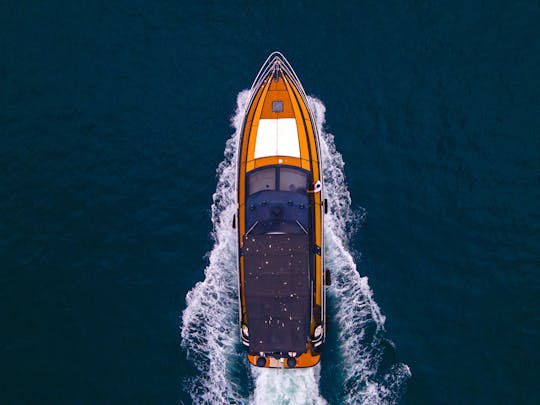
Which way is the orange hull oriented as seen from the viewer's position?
away from the camera
